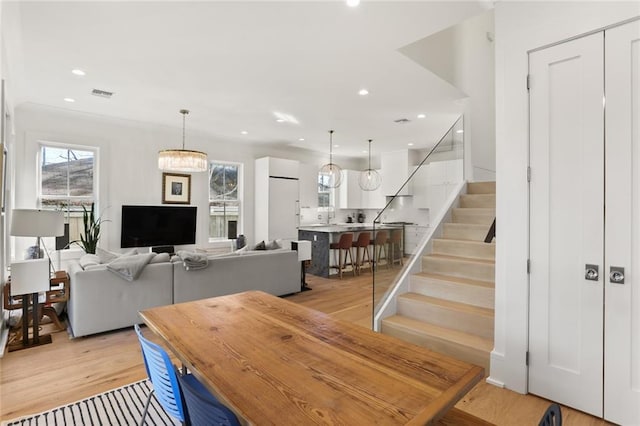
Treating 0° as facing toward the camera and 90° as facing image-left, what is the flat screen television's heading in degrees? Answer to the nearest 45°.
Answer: approximately 0°

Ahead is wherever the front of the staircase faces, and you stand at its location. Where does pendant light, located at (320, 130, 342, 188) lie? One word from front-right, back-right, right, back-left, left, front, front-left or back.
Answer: right

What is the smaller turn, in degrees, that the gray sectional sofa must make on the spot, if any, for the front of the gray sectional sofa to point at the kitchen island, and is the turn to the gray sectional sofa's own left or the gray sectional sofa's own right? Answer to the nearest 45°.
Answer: approximately 90° to the gray sectional sofa's own right

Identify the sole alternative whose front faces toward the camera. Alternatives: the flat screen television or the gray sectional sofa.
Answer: the flat screen television

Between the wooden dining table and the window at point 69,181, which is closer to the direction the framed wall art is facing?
the wooden dining table

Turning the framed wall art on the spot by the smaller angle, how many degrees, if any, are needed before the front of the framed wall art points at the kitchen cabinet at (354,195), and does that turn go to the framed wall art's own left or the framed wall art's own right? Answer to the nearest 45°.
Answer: approximately 90° to the framed wall art's own left

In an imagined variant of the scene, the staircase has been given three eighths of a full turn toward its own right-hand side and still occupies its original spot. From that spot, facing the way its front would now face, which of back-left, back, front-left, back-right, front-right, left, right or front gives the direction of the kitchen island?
front-left

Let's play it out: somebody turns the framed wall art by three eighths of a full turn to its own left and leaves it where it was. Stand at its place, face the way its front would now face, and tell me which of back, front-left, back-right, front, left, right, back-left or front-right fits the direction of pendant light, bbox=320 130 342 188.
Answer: front-right

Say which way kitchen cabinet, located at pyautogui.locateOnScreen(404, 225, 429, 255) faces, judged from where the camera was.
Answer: facing the viewer and to the left of the viewer

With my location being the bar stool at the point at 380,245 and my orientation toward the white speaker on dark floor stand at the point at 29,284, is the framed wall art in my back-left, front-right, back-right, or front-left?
front-right

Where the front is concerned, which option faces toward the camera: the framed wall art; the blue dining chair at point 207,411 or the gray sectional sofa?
the framed wall art

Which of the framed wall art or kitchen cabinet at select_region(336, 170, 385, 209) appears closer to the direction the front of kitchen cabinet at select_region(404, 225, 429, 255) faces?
the framed wall art

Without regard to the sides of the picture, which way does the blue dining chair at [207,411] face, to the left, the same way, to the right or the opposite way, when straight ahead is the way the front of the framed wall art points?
to the left

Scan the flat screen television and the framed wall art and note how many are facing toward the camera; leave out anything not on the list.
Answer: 2

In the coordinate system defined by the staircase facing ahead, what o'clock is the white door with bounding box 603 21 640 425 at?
The white door is roughly at 9 o'clock from the staircase.
